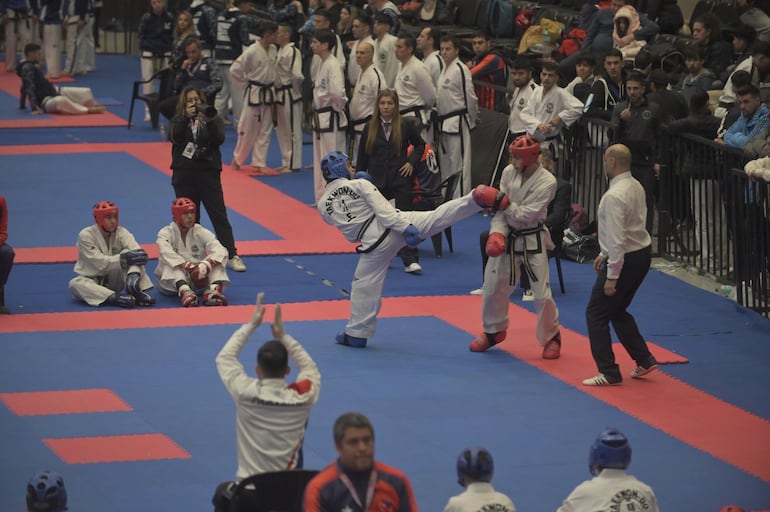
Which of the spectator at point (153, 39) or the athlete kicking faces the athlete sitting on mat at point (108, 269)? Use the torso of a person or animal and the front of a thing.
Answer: the spectator

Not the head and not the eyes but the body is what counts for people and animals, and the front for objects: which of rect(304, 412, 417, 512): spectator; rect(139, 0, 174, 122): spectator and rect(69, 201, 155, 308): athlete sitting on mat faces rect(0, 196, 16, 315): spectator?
rect(139, 0, 174, 122): spectator

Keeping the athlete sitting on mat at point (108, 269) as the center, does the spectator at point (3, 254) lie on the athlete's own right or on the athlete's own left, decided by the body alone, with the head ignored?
on the athlete's own right

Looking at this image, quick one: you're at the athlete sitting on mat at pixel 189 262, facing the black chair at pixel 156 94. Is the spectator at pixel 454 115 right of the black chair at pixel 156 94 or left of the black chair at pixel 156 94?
right

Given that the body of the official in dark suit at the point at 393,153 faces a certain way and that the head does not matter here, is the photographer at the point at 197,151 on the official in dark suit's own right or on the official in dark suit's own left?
on the official in dark suit's own right

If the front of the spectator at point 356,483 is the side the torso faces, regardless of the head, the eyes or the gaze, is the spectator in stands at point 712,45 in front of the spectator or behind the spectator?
behind

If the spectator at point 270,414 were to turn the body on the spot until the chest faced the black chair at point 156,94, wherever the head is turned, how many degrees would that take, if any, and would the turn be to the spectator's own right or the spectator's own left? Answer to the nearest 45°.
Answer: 0° — they already face it

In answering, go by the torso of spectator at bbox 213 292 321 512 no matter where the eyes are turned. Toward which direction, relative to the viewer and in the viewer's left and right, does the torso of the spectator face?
facing away from the viewer

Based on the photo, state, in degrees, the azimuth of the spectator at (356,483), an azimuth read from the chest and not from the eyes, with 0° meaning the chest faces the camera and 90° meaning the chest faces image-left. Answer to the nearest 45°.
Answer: approximately 0°

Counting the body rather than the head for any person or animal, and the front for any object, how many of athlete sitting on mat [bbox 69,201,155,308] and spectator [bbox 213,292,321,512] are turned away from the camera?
1

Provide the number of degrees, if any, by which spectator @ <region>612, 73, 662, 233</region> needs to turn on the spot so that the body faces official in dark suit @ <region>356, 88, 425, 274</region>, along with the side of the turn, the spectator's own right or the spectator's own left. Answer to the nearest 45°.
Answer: approximately 90° to the spectator's own right

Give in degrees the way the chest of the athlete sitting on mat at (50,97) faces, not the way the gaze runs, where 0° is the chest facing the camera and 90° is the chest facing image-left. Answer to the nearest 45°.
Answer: approximately 270°
